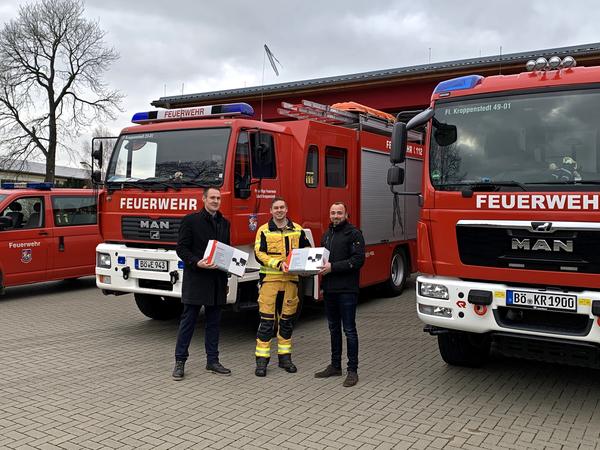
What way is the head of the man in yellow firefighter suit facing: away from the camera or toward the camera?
toward the camera

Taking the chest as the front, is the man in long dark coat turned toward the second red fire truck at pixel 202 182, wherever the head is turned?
no

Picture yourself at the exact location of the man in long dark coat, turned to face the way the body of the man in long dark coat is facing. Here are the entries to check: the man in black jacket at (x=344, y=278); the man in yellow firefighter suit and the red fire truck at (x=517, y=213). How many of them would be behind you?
0

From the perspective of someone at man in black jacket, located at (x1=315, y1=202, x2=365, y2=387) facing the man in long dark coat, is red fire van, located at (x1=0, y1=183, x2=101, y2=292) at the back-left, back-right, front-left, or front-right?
front-right

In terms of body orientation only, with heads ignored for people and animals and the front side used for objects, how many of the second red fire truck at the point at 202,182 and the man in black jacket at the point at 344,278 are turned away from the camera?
0

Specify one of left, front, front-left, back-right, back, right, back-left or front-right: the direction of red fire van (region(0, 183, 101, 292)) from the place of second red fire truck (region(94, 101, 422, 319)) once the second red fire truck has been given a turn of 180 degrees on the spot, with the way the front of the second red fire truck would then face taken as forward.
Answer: left

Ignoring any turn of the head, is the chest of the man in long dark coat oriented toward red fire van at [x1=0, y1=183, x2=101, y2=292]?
no

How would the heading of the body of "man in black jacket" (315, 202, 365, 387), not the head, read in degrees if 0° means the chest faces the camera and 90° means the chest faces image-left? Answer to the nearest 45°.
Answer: approximately 45°

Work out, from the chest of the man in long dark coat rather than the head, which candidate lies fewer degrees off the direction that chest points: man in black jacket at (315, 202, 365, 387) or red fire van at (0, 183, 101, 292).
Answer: the man in black jacket

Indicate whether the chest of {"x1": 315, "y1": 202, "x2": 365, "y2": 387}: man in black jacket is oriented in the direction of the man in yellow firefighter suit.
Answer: no

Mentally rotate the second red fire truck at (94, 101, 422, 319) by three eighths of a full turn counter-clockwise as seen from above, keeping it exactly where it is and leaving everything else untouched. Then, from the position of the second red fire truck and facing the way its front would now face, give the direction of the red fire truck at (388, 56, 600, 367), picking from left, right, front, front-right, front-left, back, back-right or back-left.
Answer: front-right

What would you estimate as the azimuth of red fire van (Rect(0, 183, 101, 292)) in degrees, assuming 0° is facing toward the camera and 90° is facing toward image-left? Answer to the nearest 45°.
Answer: approximately 45°

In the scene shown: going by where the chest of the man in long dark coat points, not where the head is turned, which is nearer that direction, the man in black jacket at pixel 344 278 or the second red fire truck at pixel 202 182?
the man in black jacket

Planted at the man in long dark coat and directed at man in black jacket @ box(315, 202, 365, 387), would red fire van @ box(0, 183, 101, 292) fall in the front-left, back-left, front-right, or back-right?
back-left

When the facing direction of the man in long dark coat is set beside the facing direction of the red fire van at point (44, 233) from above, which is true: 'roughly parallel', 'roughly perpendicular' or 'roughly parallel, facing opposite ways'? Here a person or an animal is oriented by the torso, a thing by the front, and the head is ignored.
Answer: roughly perpendicular

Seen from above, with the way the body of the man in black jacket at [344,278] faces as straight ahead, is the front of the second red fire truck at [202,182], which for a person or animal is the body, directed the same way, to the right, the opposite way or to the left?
the same way

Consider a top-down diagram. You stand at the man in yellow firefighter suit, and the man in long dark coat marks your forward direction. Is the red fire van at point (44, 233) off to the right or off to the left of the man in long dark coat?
right
